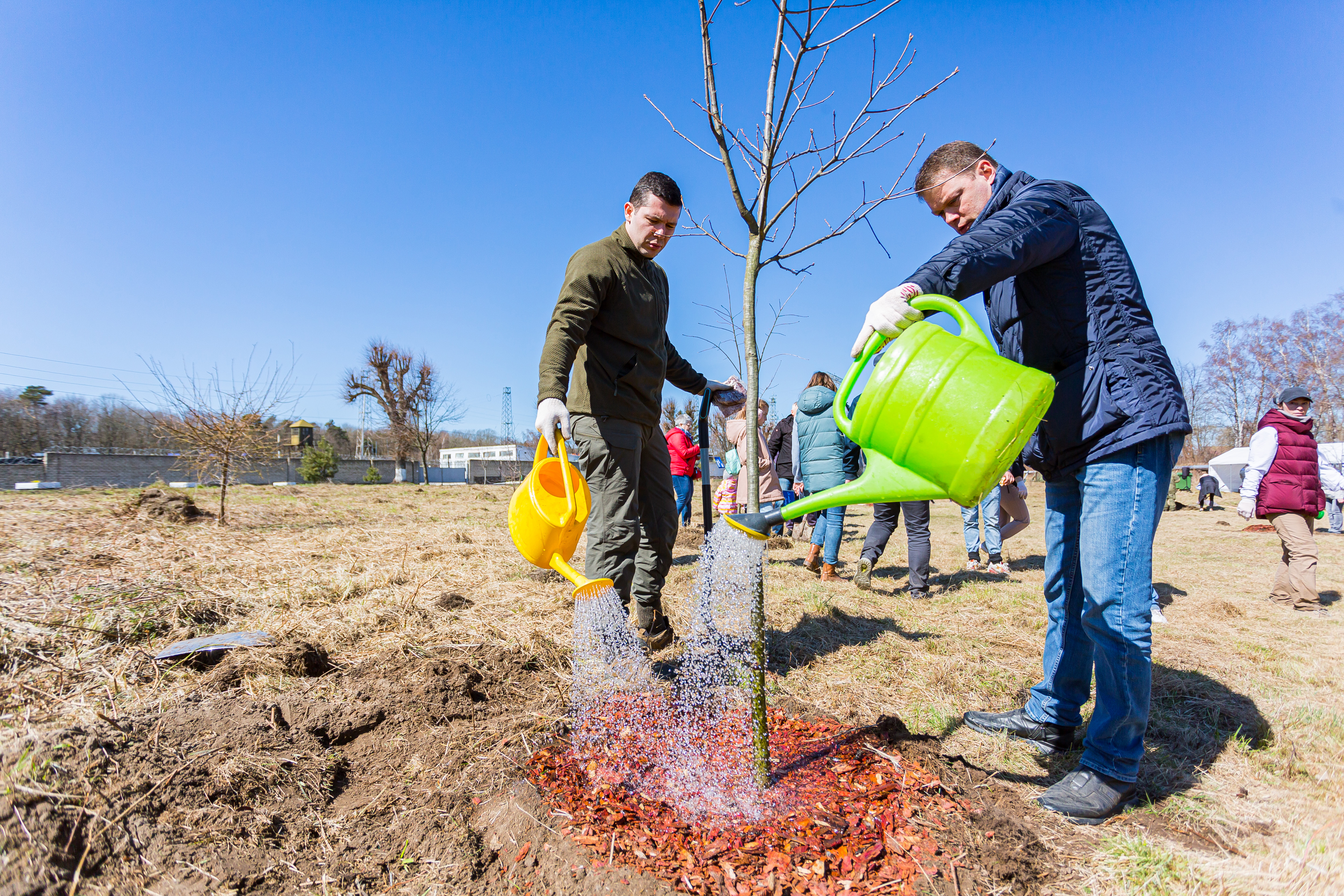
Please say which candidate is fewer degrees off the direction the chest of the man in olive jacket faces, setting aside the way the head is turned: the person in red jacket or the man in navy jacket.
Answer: the man in navy jacket

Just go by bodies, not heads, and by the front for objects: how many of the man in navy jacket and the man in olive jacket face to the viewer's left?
1

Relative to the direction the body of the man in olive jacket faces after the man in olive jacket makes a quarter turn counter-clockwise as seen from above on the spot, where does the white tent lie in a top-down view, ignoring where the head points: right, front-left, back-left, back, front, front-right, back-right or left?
front

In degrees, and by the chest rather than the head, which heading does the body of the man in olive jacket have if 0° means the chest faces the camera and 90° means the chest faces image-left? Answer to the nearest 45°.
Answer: approximately 315°

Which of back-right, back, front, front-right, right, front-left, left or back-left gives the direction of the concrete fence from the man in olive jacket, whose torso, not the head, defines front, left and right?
back

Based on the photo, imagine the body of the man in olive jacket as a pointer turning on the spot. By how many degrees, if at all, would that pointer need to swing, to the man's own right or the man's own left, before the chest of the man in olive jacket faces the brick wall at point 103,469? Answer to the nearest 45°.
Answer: approximately 180°

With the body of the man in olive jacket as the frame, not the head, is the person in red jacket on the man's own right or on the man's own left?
on the man's own left

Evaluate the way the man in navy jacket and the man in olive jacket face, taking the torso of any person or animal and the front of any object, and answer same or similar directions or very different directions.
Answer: very different directions

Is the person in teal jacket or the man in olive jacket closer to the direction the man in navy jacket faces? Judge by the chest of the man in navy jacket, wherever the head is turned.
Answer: the man in olive jacket

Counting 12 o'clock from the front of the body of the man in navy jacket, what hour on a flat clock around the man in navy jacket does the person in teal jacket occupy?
The person in teal jacket is roughly at 2 o'clock from the man in navy jacket.

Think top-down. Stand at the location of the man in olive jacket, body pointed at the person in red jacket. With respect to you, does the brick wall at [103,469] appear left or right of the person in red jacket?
left

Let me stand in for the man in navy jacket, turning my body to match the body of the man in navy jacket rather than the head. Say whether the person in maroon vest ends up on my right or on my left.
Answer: on my right

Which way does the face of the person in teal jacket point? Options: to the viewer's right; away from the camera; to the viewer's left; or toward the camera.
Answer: away from the camera

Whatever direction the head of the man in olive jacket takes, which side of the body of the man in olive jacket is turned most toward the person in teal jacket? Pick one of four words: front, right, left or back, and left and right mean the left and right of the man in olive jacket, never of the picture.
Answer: left

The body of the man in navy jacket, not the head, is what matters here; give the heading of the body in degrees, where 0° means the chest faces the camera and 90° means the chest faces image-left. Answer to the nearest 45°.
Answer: approximately 90°
